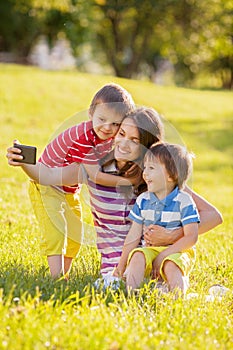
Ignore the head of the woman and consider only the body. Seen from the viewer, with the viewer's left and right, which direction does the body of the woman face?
facing the viewer and to the left of the viewer

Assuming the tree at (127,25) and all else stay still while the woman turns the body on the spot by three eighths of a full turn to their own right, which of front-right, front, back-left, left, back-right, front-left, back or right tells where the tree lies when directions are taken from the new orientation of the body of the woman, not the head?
front

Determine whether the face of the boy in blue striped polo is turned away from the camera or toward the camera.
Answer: toward the camera

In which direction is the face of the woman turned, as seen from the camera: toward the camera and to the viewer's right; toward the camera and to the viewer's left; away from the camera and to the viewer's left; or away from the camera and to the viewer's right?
toward the camera and to the viewer's left
